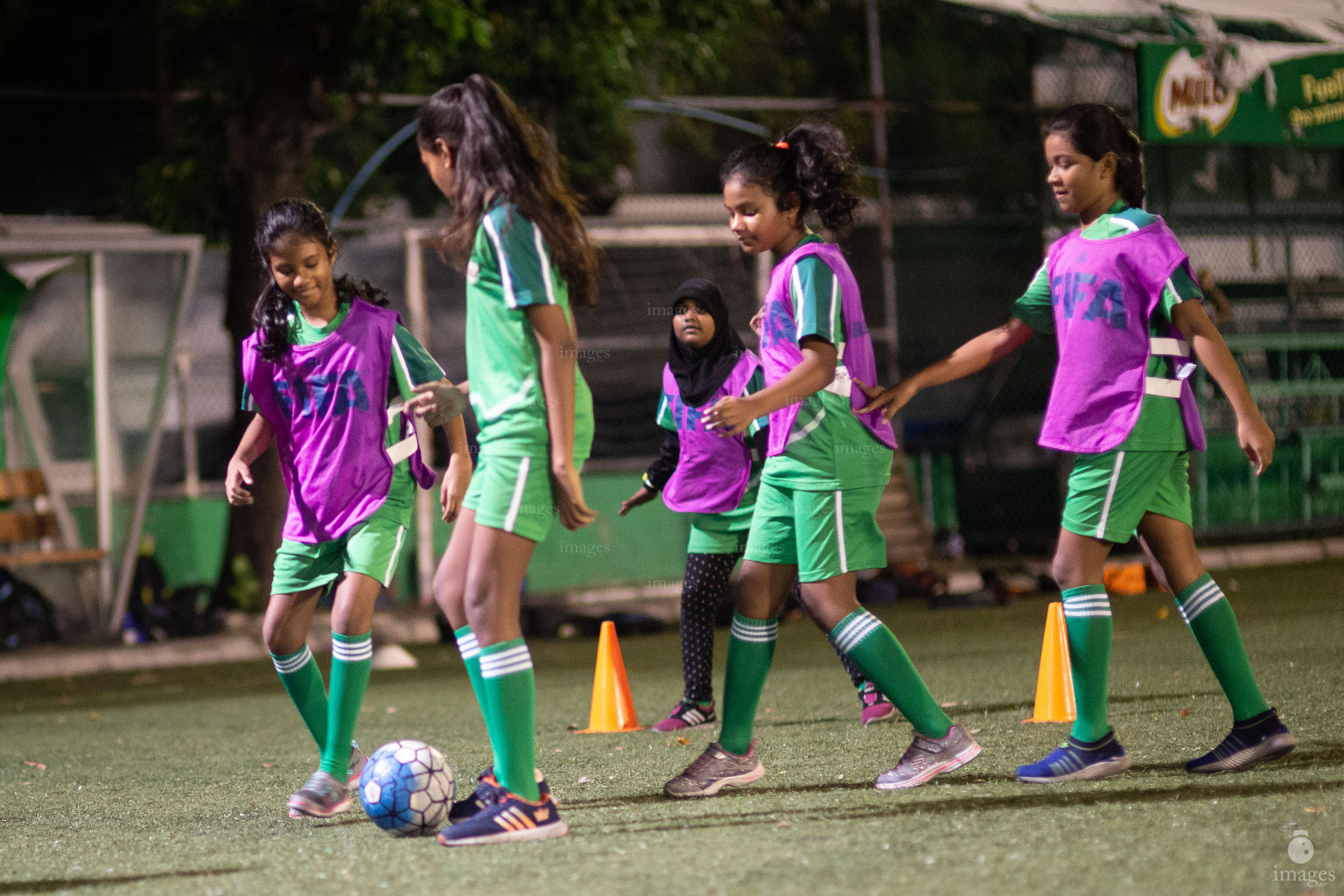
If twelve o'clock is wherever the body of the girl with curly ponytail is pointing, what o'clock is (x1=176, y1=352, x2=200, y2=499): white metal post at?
The white metal post is roughly at 2 o'clock from the girl with curly ponytail.

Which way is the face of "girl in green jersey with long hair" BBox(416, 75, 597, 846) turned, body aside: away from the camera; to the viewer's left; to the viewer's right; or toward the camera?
to the viewer's left

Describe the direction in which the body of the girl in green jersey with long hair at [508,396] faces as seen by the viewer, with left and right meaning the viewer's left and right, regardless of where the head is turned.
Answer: facing to the left of the viewer

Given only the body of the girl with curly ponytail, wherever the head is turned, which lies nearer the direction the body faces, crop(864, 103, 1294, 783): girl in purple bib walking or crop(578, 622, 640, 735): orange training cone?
the orange training cone

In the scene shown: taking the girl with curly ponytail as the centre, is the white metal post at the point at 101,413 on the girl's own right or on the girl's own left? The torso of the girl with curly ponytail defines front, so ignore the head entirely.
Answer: on the girl's own right

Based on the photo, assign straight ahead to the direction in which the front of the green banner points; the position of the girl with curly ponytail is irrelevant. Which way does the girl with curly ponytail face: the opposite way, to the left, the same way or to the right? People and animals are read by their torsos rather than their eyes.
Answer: to the right

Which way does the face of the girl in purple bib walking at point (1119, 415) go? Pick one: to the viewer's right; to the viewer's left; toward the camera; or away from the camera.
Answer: to the viewer's left

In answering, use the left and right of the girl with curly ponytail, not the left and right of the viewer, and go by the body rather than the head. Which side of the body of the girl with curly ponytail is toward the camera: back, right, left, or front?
left

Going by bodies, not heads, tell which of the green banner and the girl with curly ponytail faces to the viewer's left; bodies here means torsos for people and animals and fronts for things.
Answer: the girl with curly ponytail
